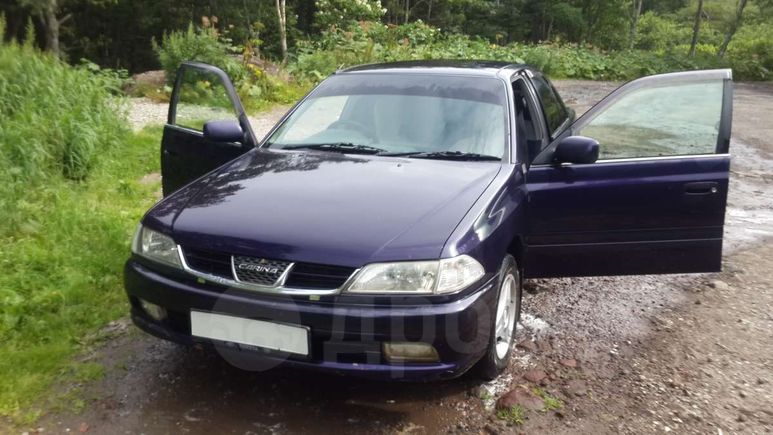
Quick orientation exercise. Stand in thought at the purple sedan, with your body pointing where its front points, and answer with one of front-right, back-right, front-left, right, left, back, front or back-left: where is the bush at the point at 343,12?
back-right

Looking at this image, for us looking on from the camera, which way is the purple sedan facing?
facing the viewer and to the left of the viewer

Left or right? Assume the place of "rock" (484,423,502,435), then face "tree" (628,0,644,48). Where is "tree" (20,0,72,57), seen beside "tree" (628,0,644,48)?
left

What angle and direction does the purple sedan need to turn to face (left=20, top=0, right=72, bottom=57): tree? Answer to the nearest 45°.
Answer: approximately 90° to its right

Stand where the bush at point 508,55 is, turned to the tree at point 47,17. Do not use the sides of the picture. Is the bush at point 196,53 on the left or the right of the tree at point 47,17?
left

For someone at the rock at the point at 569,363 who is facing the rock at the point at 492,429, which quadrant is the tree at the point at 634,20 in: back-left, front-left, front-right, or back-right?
back-right

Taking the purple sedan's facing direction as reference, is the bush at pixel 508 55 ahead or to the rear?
to the rear
